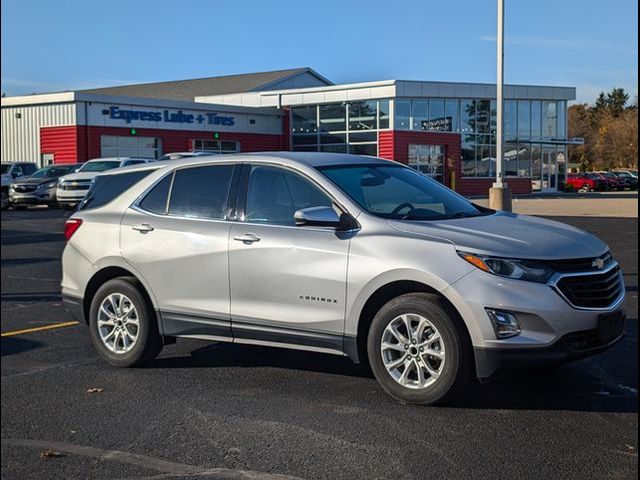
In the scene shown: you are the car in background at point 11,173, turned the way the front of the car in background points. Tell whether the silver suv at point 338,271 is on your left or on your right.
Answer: on your left

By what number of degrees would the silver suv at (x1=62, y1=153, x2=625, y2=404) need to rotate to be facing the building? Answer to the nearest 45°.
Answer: approximately 135° to its left

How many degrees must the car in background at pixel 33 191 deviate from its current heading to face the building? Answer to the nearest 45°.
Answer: approximately 180°

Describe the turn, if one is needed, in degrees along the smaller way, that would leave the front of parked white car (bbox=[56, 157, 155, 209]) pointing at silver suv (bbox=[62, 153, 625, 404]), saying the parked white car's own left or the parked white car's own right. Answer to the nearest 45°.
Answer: approximately 45° to the parked white car's own left

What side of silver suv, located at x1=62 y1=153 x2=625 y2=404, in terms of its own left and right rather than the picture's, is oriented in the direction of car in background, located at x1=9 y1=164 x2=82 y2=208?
back

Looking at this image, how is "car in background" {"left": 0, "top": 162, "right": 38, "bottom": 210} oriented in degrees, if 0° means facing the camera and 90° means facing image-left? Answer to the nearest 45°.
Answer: approximately 45°

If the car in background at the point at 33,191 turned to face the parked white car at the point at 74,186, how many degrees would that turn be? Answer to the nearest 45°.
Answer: approximately 90° to its left

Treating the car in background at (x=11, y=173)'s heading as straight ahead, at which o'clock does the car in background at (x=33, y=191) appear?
the car in background at (x=33, y=191) is roughly at 10 o'clock from the car in background at (x=11, y=173).

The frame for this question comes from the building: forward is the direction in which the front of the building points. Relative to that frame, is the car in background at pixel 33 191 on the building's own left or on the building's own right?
on the building's own right
